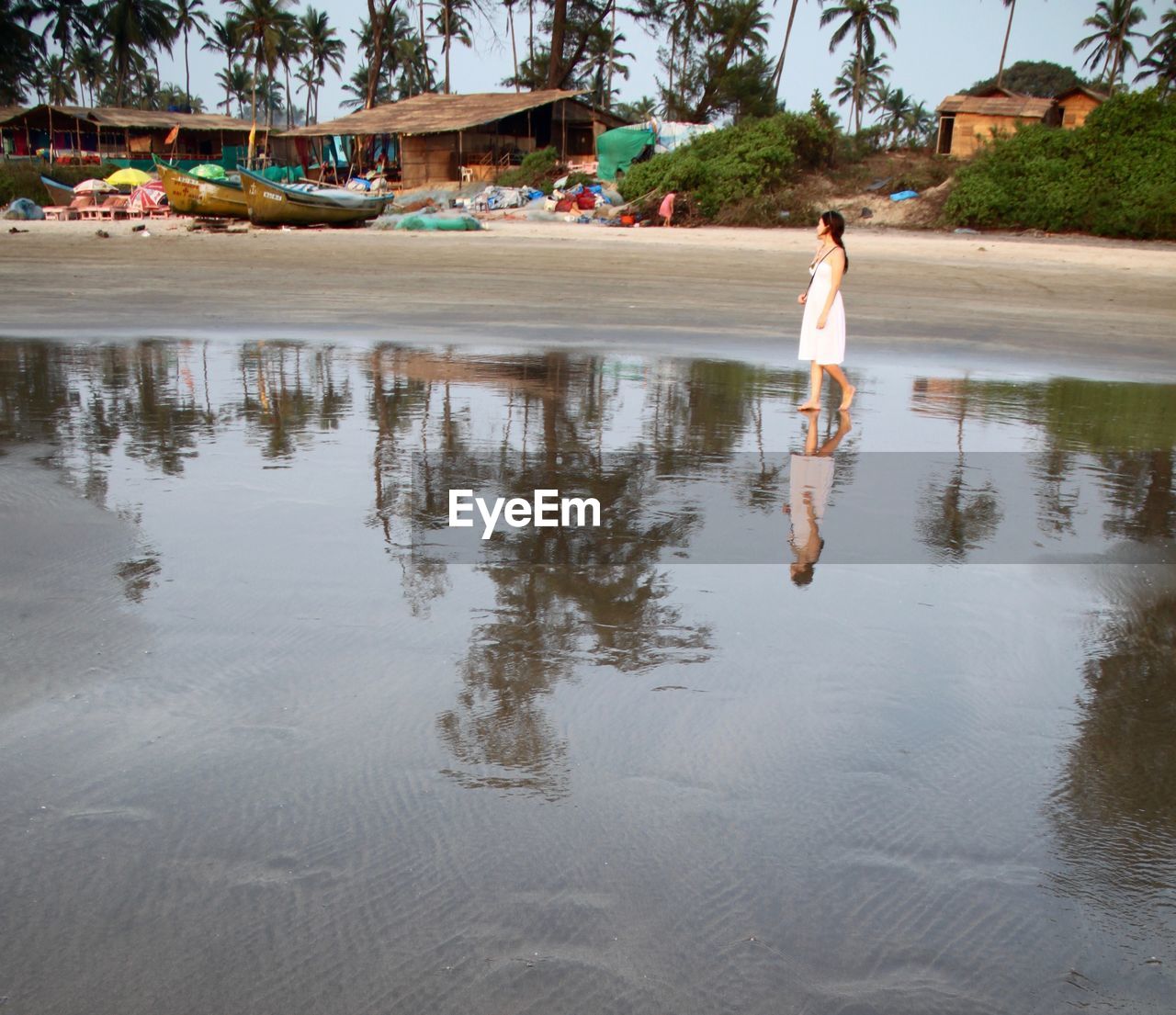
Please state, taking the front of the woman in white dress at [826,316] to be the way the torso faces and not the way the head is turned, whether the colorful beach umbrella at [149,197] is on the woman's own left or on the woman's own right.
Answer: on the woman's own right

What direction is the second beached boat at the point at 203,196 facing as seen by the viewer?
to the viewer's left

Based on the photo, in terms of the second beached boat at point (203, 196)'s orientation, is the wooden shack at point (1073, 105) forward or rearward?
rearward

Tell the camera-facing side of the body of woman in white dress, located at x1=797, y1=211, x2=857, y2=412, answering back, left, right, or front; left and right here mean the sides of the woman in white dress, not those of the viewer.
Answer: left

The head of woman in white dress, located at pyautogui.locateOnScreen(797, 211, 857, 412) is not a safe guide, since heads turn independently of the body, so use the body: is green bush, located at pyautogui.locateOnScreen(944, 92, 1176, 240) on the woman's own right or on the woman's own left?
on the woman's own right

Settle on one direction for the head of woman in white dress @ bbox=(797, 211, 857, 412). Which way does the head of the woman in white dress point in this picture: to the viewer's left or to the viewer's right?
to the viewer's left

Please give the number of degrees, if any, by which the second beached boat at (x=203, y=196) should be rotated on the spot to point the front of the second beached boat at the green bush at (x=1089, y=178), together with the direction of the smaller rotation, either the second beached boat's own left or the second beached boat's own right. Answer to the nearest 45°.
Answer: approximately 135° to the second beached boat's own left

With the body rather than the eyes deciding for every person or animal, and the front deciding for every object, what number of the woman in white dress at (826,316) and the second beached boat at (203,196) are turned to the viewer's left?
2

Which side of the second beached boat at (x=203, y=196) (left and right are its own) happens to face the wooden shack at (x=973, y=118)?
back
